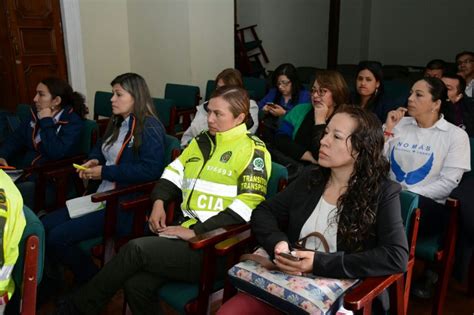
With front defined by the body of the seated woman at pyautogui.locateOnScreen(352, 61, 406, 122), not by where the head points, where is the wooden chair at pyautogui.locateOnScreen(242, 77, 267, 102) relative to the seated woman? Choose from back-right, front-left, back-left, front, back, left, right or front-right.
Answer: right

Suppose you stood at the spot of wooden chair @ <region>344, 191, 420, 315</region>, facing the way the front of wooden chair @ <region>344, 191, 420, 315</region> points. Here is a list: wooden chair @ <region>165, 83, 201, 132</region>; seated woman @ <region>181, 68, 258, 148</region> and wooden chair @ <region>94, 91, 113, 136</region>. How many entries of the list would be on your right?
3

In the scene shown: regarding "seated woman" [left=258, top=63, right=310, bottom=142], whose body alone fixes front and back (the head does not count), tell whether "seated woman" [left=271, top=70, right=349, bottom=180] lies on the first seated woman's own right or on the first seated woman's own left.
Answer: on the first seated woman's own left

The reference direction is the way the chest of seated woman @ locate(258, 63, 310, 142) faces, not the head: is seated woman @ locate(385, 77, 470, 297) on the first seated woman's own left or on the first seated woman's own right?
on the first seated woman's own left

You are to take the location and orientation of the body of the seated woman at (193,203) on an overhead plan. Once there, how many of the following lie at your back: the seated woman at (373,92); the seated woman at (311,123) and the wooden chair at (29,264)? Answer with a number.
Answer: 2

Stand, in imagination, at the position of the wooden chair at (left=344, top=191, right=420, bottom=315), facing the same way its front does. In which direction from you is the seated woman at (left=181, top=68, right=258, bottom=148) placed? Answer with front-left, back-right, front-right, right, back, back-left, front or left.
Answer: right

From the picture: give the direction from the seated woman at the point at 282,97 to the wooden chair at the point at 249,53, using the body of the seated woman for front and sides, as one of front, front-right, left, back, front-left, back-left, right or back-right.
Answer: back-right

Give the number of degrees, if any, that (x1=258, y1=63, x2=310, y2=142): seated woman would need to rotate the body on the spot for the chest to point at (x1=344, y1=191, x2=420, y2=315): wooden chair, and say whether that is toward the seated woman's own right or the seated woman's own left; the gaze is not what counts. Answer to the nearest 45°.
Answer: approximately 45° to the seated woman's own left

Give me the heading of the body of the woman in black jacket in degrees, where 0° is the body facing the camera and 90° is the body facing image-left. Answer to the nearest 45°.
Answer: approximately 45°

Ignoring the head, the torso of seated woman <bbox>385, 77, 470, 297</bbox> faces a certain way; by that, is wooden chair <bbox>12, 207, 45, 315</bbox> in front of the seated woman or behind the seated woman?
in front

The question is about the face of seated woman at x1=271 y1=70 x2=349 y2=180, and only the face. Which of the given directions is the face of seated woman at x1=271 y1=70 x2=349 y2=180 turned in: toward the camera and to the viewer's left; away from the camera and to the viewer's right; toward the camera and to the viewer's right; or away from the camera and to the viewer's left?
toward the camera and to the viewer's left

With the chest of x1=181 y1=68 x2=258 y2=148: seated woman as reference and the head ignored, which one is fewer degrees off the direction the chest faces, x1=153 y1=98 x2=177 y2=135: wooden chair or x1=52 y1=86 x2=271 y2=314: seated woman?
the seated woman

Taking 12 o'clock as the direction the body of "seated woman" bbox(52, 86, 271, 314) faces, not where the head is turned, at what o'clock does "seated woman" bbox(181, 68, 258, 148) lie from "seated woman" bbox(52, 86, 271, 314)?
"seated woman" bbox(181, 68, 258, 148) is roughly at 5 o'clock from "seated woman" bbox(52, 86, 271, 314).

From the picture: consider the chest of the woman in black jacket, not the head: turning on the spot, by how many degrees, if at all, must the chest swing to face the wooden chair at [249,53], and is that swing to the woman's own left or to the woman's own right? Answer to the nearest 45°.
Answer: approximately 135° to the woman's own right
